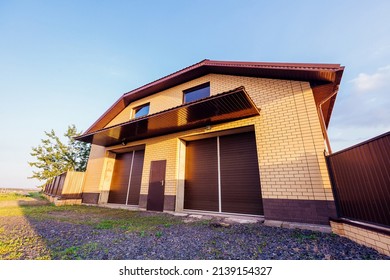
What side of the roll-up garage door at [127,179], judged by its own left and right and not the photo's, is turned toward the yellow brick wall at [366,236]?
left

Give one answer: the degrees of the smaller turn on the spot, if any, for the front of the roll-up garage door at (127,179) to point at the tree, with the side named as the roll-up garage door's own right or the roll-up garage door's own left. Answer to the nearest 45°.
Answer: approximately 90° to the roll-up garage door's own right

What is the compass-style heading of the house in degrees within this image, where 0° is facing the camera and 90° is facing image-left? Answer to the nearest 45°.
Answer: approximately 45°

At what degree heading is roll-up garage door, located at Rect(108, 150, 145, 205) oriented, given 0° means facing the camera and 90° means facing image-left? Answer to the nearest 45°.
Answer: approximately 45°

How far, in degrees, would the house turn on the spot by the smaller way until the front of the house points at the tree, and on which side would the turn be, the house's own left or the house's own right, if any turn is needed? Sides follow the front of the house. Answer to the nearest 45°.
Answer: approximately 90° to the house's own right
